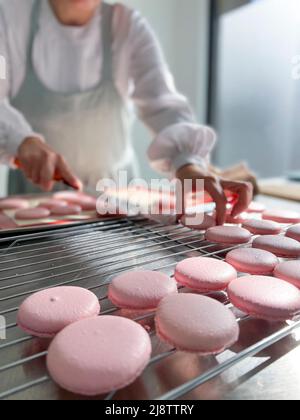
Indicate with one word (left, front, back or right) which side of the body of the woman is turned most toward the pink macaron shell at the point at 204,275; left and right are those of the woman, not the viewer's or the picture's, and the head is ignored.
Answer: front

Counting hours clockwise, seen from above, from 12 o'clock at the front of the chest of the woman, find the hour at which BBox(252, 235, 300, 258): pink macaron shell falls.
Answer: The pink macaron shell is roughly at 11 o'clock from the woman.

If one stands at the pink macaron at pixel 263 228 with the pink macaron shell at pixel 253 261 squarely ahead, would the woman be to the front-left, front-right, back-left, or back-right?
back-right

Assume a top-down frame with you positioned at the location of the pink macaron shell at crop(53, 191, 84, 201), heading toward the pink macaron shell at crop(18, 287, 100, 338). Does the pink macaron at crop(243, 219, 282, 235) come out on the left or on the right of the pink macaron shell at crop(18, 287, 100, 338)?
left

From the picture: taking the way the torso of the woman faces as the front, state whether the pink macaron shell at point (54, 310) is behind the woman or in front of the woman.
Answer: in front

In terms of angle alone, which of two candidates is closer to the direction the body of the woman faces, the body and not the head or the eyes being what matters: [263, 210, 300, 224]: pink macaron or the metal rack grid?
the metal rack grid

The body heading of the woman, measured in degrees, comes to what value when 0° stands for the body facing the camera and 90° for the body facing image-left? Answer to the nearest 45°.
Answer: approximately 0°

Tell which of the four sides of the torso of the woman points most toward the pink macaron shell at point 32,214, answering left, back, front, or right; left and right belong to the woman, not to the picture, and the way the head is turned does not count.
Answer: front

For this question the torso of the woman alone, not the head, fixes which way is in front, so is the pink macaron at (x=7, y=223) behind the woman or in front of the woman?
in front
